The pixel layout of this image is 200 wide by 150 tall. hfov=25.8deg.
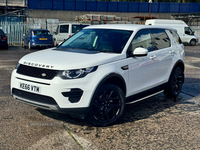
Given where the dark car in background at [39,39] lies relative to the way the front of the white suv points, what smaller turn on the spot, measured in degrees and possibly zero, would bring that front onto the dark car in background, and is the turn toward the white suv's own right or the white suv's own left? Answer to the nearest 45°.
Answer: approximately 135° to the white suv's own right

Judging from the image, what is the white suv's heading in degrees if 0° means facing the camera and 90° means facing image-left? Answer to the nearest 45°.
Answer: approximately 45°

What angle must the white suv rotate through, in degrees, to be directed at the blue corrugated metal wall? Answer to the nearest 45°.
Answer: approximately 135° to its right

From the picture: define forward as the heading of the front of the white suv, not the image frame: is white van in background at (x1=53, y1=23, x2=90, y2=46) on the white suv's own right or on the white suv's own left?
on the white suv's own right

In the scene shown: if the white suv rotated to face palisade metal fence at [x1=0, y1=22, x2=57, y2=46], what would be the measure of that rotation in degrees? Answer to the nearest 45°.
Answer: approximately 135° to its right
